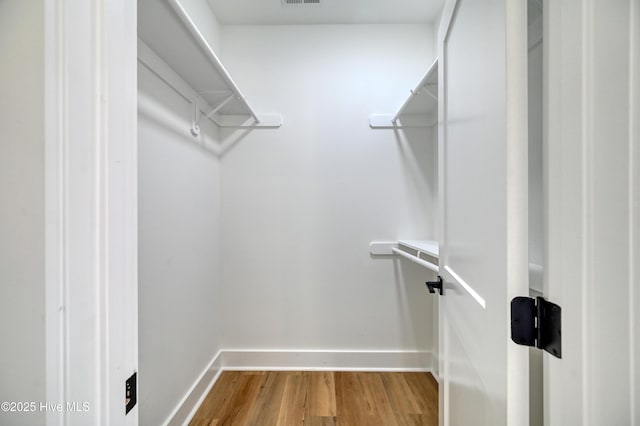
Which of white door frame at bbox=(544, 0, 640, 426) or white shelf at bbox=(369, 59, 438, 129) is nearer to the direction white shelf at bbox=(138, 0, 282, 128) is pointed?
the white shelf

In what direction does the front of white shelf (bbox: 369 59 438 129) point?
to the viewer's left

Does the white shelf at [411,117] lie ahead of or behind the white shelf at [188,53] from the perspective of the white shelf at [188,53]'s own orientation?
ahead

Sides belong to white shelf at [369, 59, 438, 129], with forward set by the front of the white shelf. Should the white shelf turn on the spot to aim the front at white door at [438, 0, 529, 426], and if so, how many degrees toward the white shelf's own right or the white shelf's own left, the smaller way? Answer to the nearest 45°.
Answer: approximately 90° to the white shelf's own left

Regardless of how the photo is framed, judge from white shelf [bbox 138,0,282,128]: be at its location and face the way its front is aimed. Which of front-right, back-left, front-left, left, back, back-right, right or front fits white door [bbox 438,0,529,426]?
front-right

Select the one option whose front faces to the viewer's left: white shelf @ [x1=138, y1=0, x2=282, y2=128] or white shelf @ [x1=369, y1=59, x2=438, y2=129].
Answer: white shelf @ [x1=369, y1=59, x2=438, y2=129]

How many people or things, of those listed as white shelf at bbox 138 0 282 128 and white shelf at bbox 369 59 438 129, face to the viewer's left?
1

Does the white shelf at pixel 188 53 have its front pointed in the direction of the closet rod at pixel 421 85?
yes

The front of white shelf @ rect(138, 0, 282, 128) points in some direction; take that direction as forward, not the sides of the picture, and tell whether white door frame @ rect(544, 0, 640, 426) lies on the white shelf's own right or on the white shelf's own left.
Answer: on the white shelf's own right

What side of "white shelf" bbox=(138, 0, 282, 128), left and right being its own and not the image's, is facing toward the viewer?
right

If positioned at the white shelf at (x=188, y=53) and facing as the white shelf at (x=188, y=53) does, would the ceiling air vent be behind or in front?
in front
